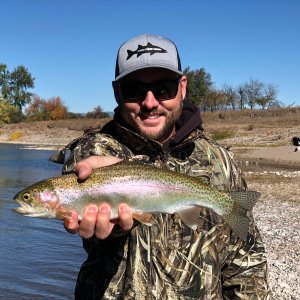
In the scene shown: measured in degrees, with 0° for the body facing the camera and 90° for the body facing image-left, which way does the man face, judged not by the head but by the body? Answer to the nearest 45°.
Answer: approximately 0°
